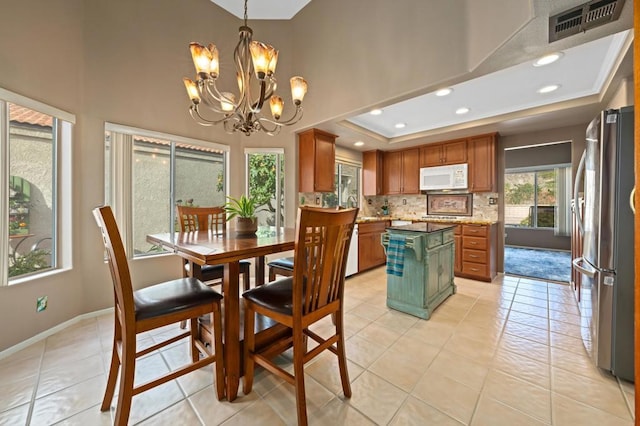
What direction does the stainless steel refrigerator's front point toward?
to the viewer's left

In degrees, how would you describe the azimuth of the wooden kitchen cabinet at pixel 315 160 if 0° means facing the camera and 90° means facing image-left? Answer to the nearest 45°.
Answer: approximately 315°

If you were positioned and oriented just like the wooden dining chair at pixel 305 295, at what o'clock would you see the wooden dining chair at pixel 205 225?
the wooden dining chair at pixel 205 225 is roughly at 12 o'clock from the wooden dining chair at pixel 305 295.

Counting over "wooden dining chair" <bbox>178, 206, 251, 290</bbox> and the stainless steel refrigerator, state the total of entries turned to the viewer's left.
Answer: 1

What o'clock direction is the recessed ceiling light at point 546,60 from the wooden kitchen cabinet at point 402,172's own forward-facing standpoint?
The recessed ceiling light is roughly at 11 o'clock from the wooden kitchen cabinet.

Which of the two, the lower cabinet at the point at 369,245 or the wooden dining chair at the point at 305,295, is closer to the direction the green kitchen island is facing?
the wooden dining chair

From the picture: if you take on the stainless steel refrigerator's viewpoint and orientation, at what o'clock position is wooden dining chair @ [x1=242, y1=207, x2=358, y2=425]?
The wooden dining chair is roughly at 10 o'clock from the stainless steel refrigerator.
